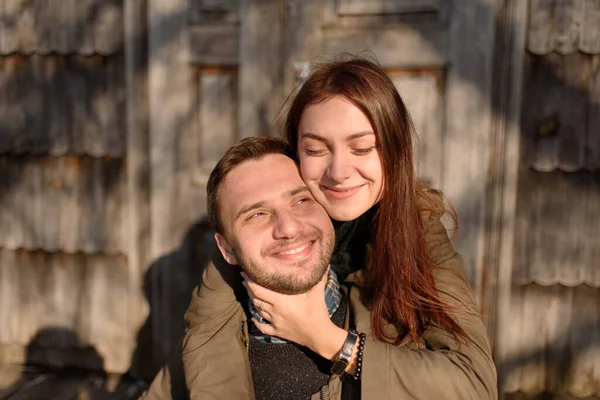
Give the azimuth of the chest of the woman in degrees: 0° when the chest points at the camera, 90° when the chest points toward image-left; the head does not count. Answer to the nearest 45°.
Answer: approximately 45°
